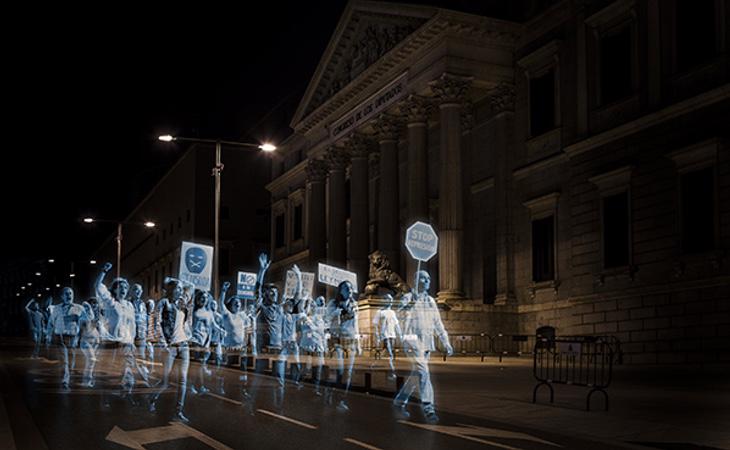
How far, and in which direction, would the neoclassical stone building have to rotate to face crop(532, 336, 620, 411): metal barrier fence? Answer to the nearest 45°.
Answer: approximately 45° to its left

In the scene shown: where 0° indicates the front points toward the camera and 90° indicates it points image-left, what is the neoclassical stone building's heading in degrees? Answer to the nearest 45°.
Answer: approximately 45°
